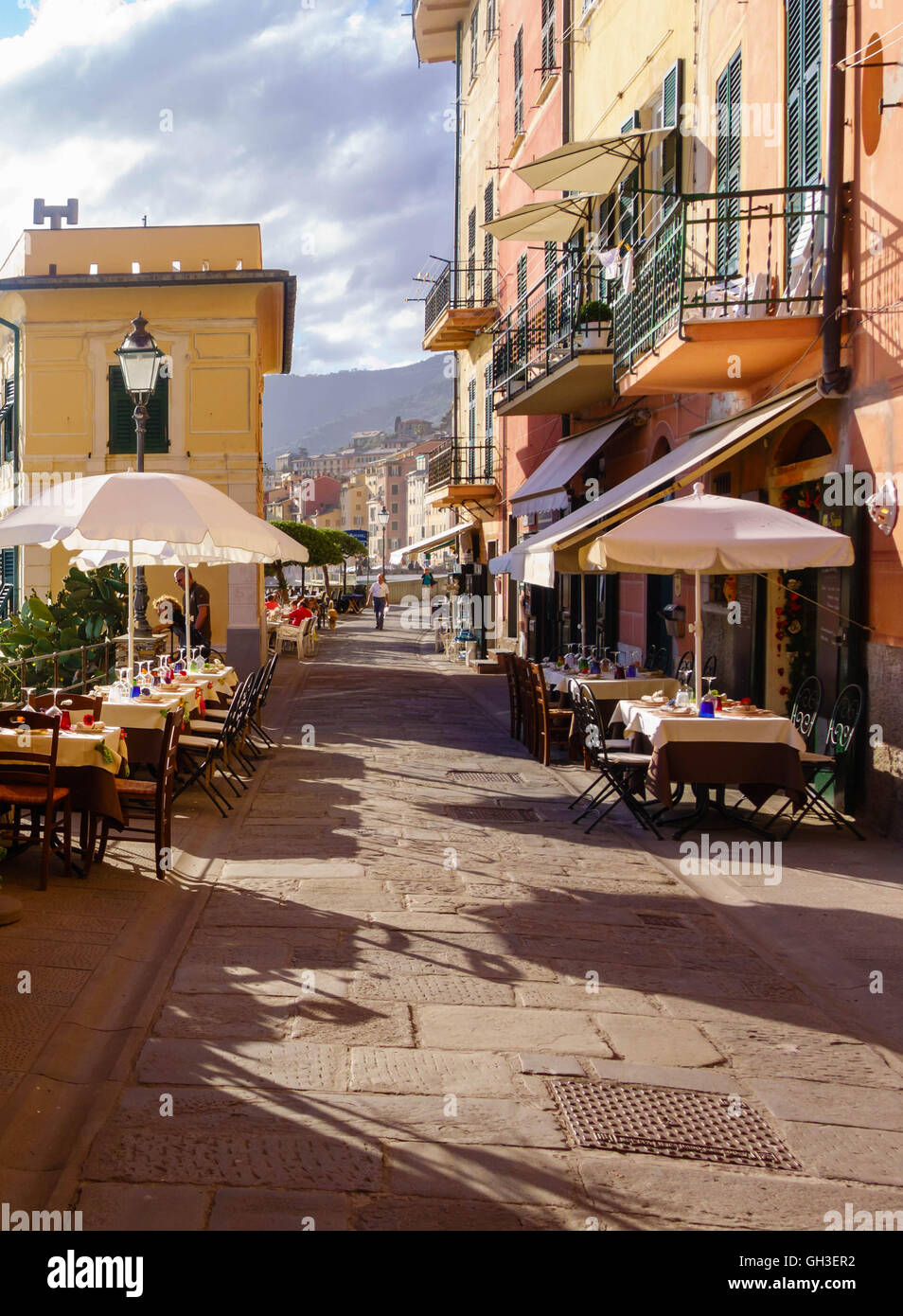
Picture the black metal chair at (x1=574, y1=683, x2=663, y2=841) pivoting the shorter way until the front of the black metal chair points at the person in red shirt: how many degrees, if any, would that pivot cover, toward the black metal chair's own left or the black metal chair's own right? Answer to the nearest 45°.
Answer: approximately 90° to the black metal chair's own left

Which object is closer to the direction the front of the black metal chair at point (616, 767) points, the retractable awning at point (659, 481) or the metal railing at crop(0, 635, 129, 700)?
the retractable awning

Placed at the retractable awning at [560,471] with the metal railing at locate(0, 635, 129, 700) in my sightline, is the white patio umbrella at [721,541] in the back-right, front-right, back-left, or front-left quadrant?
front-left

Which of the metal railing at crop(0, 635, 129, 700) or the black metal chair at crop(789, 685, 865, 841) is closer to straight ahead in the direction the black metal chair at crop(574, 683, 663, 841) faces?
the black metal chair

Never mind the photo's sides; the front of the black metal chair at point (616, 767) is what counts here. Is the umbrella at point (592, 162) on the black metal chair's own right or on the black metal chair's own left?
on the black metal chair's own left

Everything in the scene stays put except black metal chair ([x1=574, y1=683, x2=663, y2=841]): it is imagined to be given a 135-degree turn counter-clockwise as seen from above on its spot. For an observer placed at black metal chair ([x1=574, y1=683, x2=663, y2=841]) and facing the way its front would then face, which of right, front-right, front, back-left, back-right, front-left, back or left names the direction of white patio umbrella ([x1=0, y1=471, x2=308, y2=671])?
front-left

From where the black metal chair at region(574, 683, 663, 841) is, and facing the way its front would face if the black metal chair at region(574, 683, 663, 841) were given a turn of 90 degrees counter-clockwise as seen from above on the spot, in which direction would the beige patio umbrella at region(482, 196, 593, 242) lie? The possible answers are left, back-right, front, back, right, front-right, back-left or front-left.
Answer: front

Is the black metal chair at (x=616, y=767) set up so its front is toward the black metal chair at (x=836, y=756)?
yes

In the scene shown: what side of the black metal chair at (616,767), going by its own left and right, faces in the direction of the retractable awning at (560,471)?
left

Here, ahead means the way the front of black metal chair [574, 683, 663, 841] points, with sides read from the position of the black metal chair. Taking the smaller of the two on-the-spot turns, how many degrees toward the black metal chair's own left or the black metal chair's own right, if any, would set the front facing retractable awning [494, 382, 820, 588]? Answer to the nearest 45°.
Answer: approximately 90° to the black metal chair's own left

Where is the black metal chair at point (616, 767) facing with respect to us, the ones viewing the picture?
facing to the right of the viewer

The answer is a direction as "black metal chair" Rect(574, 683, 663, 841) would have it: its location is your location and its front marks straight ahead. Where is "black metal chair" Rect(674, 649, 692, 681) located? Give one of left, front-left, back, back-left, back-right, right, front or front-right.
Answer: left

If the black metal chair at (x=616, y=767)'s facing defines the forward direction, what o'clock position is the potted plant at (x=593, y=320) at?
The potted plant is roughly at 9 o'clock from the black metal chair.
